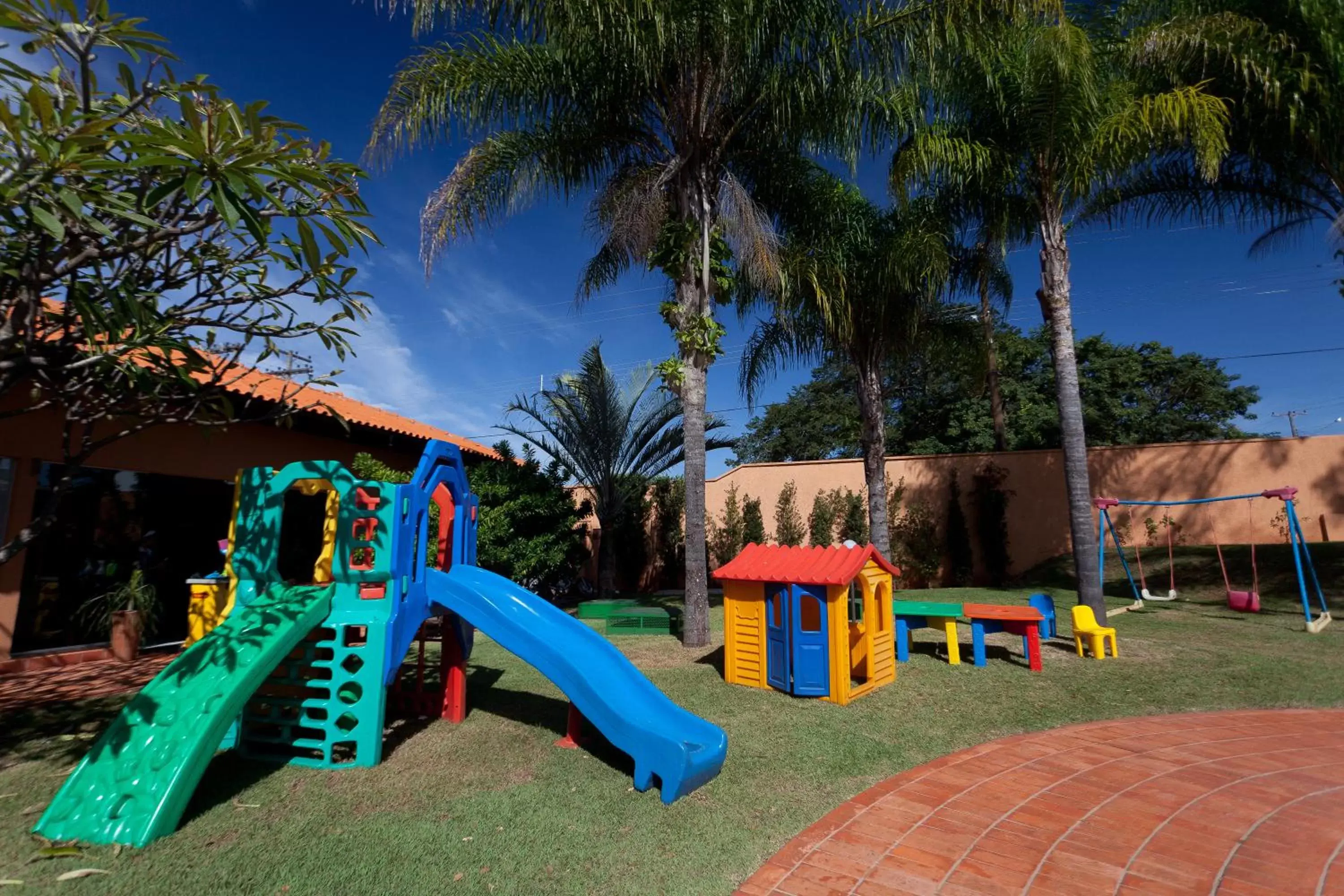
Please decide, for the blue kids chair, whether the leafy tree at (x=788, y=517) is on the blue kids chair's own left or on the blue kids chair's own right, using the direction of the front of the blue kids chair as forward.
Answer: on the blue kids chair's own right

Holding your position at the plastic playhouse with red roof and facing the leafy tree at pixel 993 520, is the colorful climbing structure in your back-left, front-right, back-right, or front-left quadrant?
back-left

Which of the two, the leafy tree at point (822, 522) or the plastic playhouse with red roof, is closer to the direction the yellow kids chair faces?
the plastic playhouse with red roof
